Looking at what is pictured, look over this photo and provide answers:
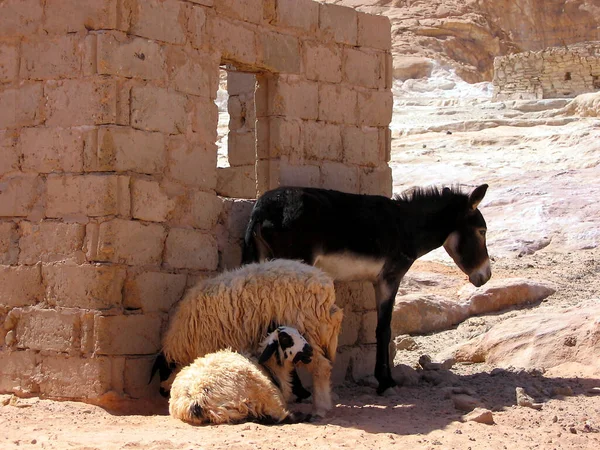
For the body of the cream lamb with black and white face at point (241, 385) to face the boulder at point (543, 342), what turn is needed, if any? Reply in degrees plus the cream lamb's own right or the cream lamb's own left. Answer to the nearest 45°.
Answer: approximately 45° to the cream lamb's own left

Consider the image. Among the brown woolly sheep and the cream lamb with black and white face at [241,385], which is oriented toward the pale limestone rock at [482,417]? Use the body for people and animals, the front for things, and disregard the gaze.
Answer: the cream lamb with black and white face

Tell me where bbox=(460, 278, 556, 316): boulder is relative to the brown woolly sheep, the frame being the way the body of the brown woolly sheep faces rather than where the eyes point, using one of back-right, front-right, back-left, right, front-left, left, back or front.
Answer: back-right

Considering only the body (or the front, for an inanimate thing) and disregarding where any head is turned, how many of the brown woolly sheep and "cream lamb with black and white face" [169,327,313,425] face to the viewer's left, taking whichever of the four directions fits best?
1

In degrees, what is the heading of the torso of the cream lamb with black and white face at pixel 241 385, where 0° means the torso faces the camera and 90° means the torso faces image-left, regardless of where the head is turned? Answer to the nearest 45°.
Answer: approximately 270°

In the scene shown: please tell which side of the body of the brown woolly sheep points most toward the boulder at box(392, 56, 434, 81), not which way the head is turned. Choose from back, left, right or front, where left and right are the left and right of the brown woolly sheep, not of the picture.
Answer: right

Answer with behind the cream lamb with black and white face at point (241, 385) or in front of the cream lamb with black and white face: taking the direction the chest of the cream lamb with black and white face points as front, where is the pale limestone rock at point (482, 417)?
in front

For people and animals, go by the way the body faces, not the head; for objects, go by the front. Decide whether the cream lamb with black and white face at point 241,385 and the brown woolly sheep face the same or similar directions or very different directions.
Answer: very different directions

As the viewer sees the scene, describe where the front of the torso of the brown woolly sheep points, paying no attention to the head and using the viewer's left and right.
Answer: facing to the left of the viewer
